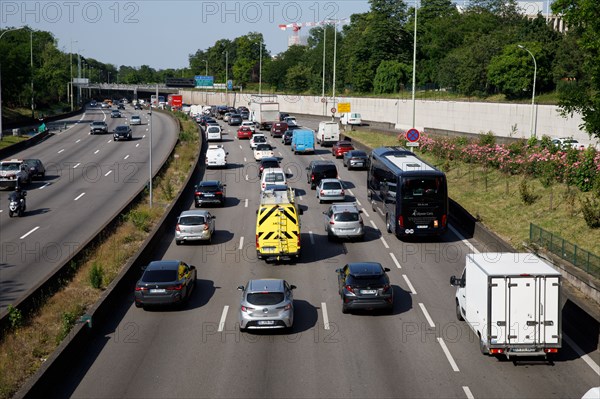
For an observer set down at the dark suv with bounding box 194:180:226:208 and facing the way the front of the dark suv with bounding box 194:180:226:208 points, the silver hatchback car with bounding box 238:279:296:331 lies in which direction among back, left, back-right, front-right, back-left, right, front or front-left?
back

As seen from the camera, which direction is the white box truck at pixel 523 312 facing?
away from the camera

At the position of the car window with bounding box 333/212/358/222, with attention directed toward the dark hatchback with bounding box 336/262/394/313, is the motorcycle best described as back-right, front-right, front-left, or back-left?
back-right

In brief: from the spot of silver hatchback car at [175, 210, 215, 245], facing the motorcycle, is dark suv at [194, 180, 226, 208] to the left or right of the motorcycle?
right

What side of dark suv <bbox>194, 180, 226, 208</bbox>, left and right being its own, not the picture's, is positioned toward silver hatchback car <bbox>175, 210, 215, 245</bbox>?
back

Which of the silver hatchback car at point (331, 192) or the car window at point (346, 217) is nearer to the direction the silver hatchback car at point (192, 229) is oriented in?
the silver hatchback car

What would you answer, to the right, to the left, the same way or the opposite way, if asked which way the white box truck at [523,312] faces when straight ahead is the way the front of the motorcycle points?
the opposite way

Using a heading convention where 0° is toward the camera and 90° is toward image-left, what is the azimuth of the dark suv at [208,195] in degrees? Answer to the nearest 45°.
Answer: approximately 180°

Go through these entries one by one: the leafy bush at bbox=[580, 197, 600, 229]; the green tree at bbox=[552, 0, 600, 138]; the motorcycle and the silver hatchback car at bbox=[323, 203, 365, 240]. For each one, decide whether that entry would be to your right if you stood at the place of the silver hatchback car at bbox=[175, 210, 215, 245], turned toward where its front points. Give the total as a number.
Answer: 3

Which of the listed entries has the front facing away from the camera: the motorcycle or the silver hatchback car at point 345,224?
the silver hatchback car

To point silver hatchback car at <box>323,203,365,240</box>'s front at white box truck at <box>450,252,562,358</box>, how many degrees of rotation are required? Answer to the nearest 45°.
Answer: approximately 180°

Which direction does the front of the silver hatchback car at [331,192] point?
away from the camera
